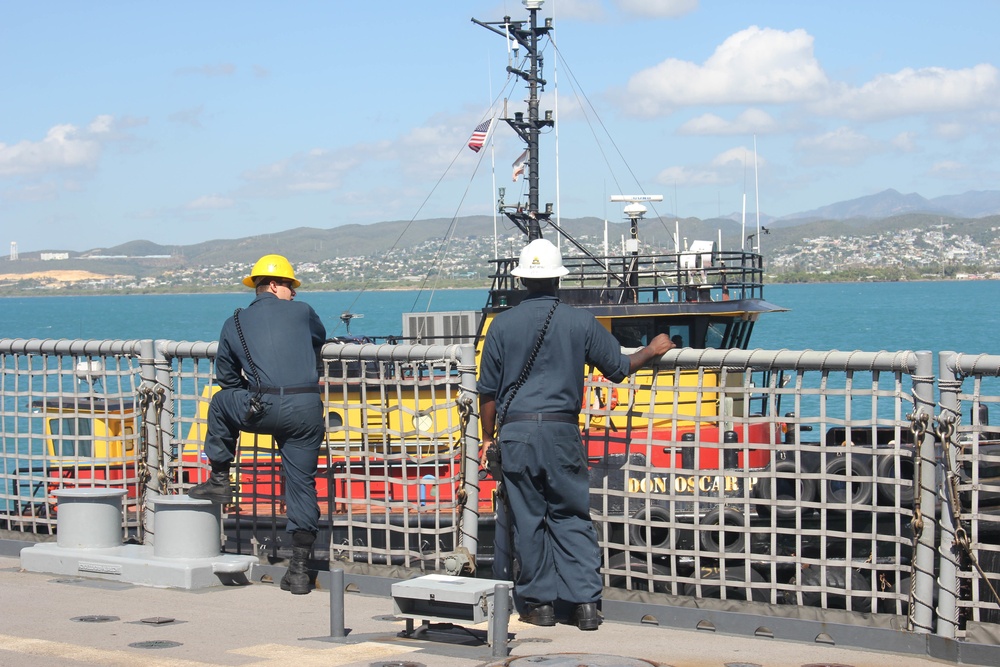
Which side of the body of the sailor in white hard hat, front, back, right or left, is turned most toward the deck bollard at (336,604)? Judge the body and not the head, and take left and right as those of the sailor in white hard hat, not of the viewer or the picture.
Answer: left

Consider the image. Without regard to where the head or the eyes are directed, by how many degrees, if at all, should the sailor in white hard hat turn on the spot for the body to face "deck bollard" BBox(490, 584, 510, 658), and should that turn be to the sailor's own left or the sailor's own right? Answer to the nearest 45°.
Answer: approximately 180°

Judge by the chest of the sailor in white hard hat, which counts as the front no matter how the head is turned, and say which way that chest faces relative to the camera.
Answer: away from the camera

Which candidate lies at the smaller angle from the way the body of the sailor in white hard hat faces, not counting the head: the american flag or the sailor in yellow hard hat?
the american flag

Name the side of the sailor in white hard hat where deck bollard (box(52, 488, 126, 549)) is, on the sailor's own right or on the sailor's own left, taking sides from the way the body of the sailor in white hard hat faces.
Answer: on the sailor's own left

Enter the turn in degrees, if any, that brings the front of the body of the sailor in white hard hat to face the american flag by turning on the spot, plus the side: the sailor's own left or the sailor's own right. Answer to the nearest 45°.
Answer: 0° — they already face it

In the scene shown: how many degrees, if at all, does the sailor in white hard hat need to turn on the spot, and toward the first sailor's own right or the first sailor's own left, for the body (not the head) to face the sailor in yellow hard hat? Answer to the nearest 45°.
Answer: approximately 45° to the first sailor's own left

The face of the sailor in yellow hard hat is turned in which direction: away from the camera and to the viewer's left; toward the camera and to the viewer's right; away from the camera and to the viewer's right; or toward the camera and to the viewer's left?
away from the camera and to the viewer's right

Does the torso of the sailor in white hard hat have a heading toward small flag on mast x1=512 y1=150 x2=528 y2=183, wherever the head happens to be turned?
yes
